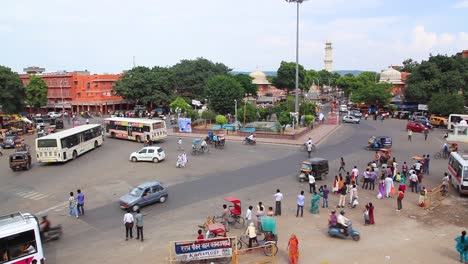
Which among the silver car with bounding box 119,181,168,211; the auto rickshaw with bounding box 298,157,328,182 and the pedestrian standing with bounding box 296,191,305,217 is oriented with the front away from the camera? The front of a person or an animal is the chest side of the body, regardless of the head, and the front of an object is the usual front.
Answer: the pedestrian standing

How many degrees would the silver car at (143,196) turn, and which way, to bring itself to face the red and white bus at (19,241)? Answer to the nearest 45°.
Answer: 0° — it already faces it

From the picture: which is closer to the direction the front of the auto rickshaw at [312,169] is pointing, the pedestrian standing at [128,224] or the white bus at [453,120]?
the pedestrian standing

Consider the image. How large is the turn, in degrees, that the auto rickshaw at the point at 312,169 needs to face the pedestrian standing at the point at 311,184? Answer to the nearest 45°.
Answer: approximately 45° to its left

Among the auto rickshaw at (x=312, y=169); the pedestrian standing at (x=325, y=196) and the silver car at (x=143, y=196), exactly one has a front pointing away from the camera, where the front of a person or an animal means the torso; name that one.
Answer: the pedestrian standing

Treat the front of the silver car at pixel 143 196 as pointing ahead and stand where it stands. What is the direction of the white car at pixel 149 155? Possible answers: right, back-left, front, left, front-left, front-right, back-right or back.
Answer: back-right

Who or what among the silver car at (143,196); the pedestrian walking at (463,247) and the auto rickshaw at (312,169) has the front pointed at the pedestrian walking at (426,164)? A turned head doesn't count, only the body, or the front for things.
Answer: the pedestrian walking at (463,247)

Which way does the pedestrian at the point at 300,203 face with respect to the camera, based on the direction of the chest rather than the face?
away from the camera

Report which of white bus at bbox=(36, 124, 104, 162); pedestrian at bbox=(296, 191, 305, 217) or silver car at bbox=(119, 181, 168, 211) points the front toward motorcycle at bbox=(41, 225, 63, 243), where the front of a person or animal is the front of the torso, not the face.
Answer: the silver car

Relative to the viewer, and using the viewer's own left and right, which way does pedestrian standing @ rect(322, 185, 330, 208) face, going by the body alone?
facing away from the viewer

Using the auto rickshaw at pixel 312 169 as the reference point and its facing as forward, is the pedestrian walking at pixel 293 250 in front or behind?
in front
